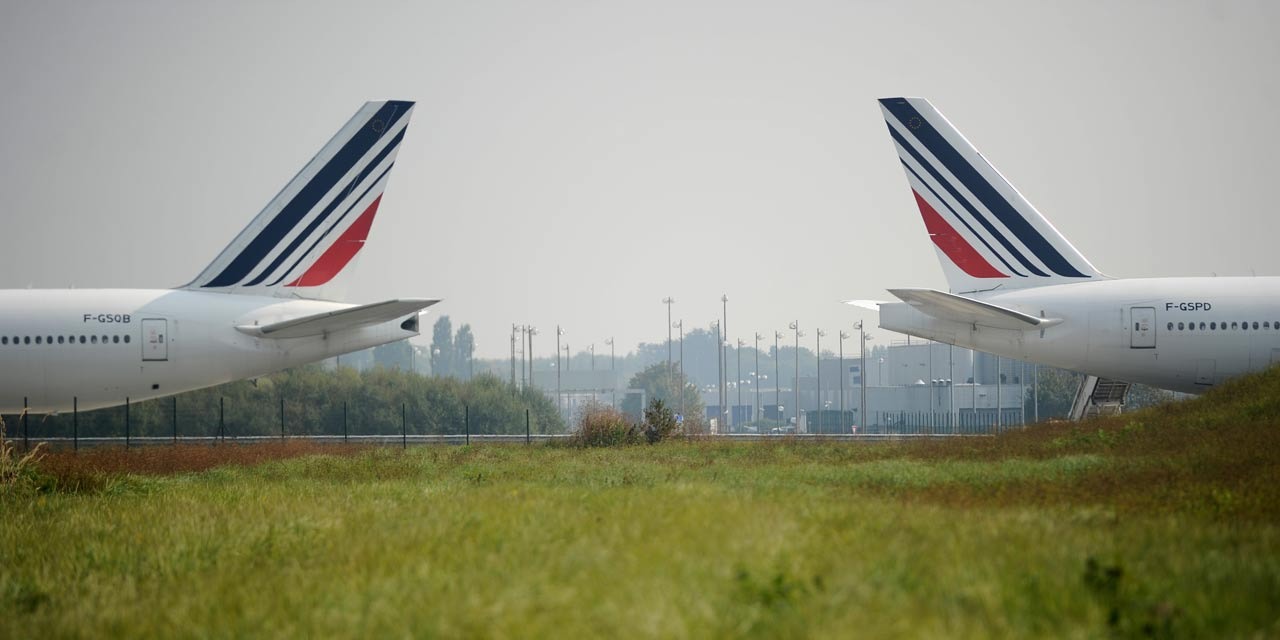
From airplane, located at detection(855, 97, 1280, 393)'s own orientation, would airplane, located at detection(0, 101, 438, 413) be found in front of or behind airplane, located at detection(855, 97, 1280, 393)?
behind

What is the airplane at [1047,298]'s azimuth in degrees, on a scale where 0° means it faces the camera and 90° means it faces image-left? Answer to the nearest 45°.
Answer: approximately 270°

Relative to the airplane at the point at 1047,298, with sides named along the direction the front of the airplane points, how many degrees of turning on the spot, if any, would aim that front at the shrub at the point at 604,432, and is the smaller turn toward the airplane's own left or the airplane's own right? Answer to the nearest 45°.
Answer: approximately 180°

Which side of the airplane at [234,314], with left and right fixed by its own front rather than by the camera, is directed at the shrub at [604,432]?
back

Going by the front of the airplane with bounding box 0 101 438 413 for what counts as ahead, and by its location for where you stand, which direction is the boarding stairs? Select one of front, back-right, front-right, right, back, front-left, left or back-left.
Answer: back

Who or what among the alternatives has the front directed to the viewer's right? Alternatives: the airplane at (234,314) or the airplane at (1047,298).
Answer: the airplane at (1047,298)

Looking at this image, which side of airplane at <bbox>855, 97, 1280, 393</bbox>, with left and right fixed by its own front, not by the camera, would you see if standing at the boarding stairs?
left

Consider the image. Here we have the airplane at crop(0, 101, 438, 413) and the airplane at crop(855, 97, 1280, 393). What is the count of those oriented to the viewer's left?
1

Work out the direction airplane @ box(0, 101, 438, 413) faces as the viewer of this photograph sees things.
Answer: facing to the left of the viewer

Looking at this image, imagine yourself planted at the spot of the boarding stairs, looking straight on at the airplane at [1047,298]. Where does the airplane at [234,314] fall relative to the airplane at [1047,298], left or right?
right
